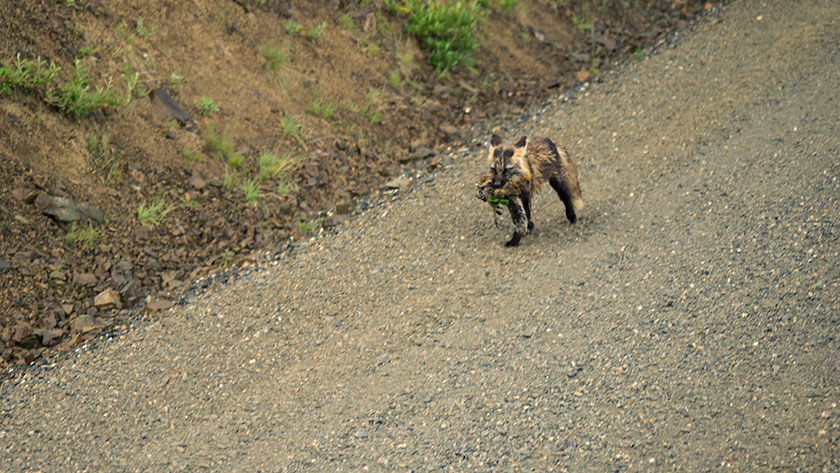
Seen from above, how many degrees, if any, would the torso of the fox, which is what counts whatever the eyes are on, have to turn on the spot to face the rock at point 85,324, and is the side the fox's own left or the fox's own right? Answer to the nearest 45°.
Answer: approximately 45° to the fox's own right

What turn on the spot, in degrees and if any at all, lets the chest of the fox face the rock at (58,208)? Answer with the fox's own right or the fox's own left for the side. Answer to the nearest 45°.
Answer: approximately 45° to the fox's own right

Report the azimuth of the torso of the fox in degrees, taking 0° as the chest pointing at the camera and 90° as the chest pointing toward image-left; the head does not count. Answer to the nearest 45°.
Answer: approximately 45°

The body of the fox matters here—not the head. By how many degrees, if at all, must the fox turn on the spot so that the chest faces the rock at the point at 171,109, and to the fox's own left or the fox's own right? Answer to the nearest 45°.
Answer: approximately 90° to the fox's own right
